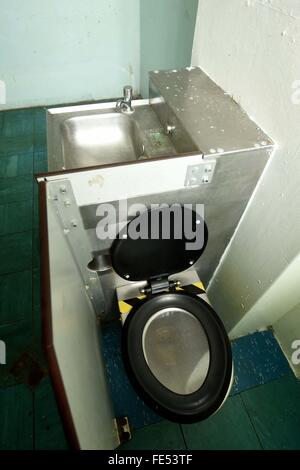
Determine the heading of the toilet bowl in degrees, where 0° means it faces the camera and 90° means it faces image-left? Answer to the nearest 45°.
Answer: approximately 0°
